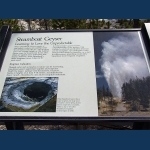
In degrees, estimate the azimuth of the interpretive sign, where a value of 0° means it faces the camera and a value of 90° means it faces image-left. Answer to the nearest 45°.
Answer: approximately 0°
